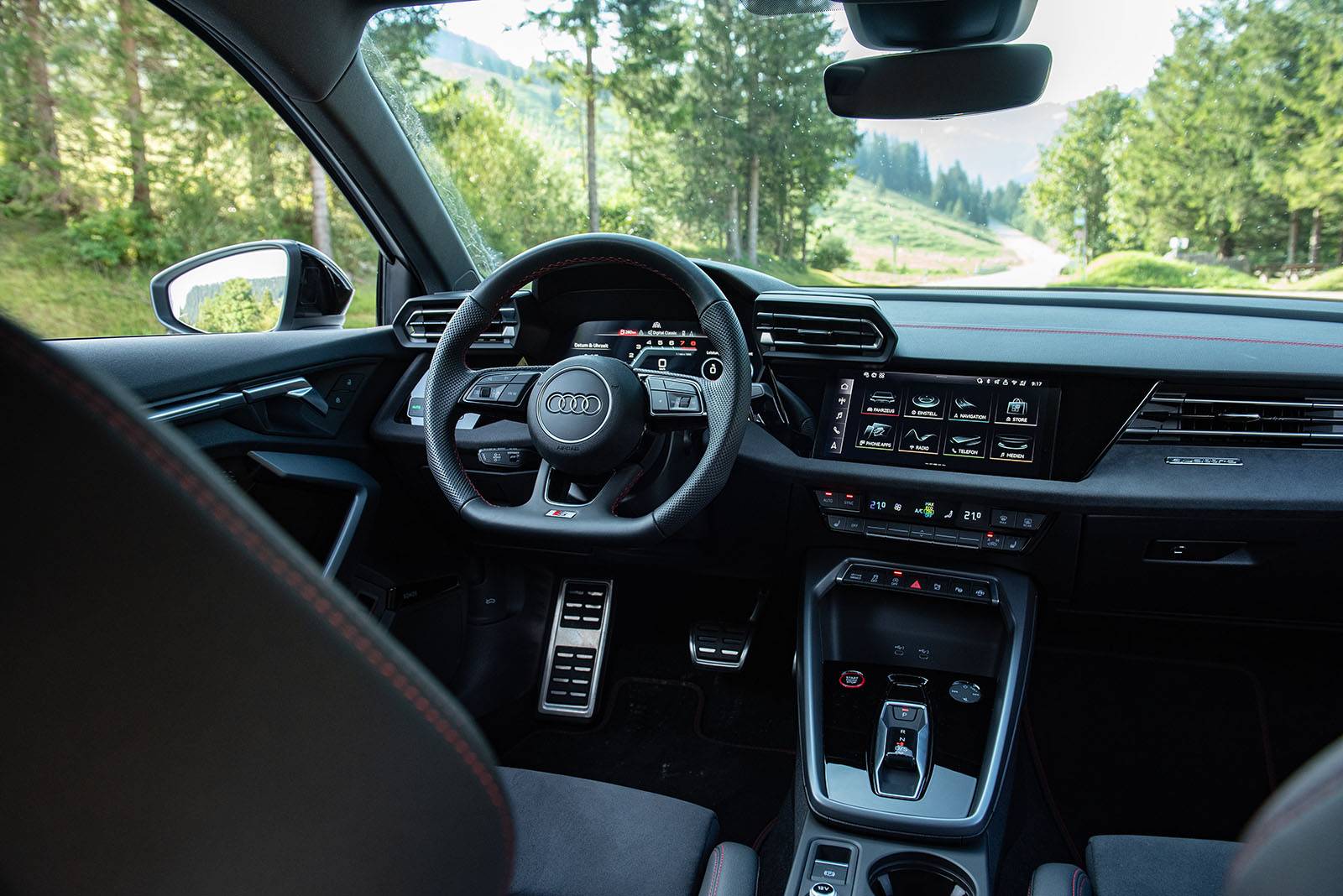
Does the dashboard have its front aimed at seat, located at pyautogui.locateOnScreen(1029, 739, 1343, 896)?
yes

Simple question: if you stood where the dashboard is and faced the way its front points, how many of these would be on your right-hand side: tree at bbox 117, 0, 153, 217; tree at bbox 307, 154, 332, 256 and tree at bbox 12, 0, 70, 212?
3

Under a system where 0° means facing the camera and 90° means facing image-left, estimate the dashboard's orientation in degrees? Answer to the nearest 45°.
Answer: approximately 0°

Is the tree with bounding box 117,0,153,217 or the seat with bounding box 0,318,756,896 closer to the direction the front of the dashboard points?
the seat

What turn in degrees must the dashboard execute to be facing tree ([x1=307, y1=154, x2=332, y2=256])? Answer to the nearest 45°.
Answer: approximately 90° to its right

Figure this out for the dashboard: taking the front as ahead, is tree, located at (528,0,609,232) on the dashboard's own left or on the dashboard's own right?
on the dashboard's own right

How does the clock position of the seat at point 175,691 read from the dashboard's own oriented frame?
The seat is roughly at 1 o'clock from the dashboard.
